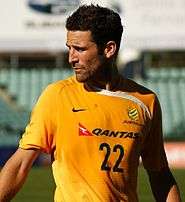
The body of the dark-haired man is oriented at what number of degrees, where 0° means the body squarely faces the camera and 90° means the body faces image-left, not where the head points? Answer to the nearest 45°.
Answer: approximately 0°
